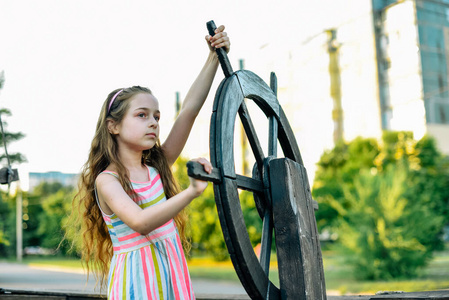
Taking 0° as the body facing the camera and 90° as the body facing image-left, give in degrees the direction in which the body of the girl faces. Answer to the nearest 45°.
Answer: approximately 315°

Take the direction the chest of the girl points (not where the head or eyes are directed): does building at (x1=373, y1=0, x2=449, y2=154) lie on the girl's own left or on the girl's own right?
on the girl's own left
